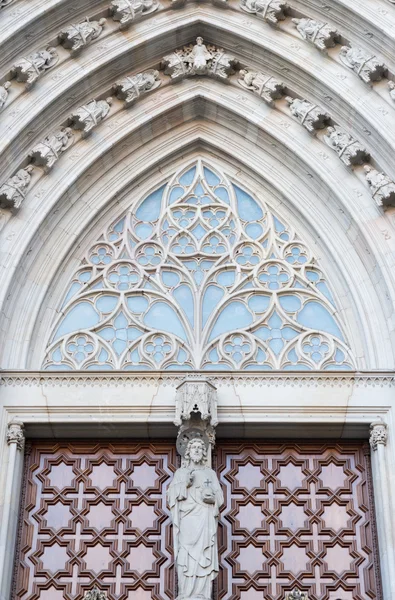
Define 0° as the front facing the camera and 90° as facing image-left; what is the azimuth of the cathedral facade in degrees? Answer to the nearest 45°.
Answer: approximately 0°

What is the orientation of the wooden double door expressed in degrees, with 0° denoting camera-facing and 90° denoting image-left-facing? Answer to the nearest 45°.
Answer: approximately 0°

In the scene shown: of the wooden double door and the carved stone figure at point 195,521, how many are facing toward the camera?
2

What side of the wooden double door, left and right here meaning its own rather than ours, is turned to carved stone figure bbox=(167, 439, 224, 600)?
front

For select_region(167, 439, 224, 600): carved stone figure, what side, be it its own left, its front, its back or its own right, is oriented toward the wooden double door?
back
